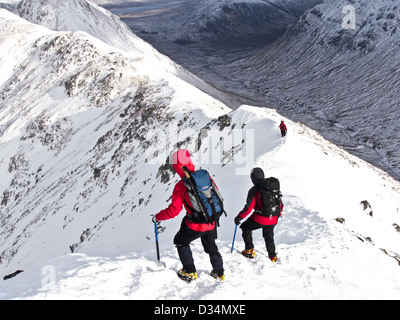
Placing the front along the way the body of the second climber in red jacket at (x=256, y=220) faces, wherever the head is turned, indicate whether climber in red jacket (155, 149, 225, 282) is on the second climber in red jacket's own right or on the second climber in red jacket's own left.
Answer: on the second climber in red jacket's own left

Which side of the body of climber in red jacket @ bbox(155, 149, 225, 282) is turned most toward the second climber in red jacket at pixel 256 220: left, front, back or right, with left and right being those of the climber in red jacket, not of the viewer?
right

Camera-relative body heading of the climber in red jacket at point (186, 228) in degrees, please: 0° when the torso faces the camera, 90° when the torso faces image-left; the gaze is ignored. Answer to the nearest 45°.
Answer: approximately 135°

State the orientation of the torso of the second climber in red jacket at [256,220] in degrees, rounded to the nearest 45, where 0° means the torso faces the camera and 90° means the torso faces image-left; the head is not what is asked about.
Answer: approximately 135°
